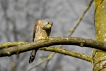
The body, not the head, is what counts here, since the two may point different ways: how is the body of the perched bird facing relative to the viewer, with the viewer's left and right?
facing the viewer and to the right of the viewer
